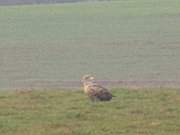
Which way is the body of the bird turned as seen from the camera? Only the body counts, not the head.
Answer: to the viewer's left
